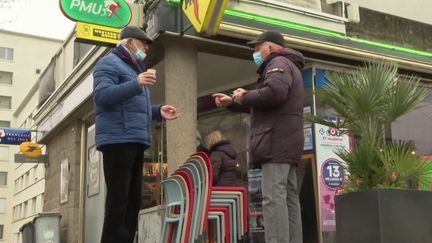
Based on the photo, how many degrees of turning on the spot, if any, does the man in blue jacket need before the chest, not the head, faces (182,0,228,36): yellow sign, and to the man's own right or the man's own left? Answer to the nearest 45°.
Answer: approximately 90° to the man's own left

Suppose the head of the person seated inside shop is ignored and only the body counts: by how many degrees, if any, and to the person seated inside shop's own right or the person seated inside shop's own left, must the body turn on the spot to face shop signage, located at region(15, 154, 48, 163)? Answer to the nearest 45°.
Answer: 0° — they already face it

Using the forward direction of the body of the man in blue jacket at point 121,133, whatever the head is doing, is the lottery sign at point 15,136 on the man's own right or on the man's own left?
on the man's own left

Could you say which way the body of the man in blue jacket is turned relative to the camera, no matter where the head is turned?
to the viewer's right

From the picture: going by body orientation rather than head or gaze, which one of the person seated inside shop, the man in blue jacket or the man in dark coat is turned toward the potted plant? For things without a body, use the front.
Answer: the man in blue jacket

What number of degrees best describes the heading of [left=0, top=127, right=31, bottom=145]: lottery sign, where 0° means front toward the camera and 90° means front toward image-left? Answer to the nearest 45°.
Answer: approximately 0°

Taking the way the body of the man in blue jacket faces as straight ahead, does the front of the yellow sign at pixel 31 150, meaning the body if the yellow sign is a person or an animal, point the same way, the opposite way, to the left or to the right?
to the right

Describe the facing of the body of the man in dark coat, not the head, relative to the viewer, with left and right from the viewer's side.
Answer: facing to the left of the viewer
